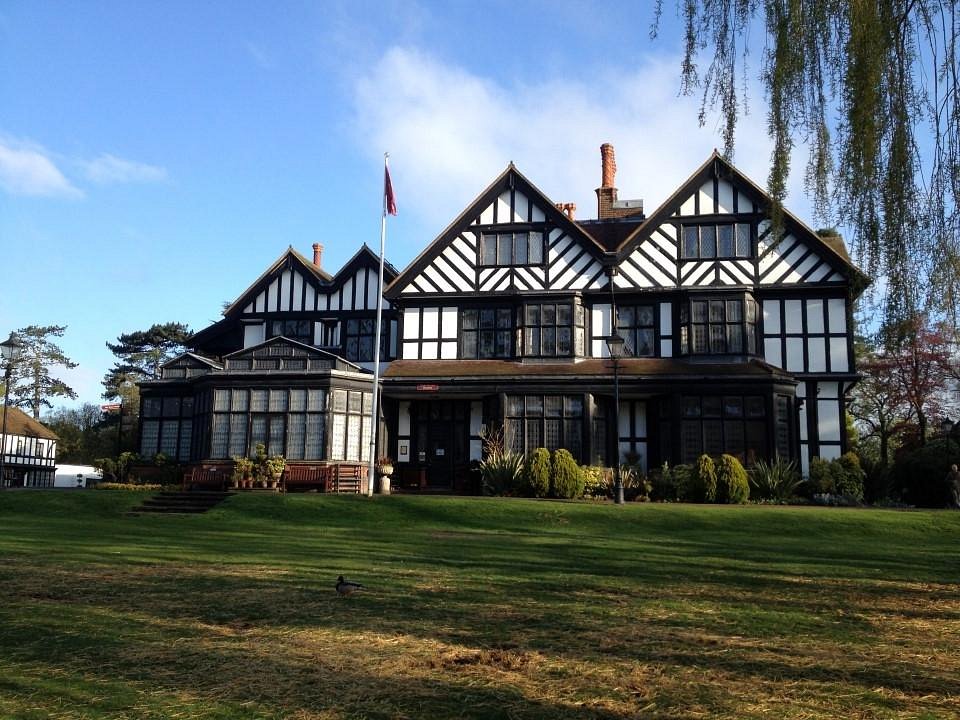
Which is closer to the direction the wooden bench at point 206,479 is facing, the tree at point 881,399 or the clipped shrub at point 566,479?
the clipped shrub

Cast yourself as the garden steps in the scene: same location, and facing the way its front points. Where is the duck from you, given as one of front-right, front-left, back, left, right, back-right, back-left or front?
front

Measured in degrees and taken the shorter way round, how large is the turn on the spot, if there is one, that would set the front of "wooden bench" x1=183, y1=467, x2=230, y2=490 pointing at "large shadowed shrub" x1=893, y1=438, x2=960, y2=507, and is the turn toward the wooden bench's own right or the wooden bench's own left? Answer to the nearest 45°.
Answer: approximately 45° to the wooden bench's own left

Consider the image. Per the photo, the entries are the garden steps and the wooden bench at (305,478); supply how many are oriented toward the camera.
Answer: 2

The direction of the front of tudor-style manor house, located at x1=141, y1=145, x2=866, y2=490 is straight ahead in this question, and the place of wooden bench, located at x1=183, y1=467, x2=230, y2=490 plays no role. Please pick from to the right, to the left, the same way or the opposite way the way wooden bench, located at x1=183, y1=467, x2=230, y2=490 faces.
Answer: the same way

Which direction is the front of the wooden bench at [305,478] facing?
toward the camera

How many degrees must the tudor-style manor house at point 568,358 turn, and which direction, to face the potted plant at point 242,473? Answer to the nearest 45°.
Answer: approximately 90° to its right

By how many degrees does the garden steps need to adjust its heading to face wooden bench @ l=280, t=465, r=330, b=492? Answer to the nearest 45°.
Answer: approximately 135° to its left

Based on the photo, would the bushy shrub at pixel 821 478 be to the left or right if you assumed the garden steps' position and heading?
on its left

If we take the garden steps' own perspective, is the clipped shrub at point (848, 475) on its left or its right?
on its left

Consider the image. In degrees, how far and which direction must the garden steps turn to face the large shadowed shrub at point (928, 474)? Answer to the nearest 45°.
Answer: approximately 90° to its left

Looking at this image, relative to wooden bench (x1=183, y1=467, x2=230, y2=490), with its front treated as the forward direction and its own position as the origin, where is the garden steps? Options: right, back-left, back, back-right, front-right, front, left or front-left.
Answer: front

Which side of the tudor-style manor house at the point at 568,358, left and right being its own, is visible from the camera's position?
front

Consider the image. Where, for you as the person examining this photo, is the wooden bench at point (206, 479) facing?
facing the viewer

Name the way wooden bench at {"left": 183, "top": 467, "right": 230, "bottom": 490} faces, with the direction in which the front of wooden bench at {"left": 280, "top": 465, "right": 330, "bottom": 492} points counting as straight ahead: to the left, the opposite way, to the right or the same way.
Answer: the same way
